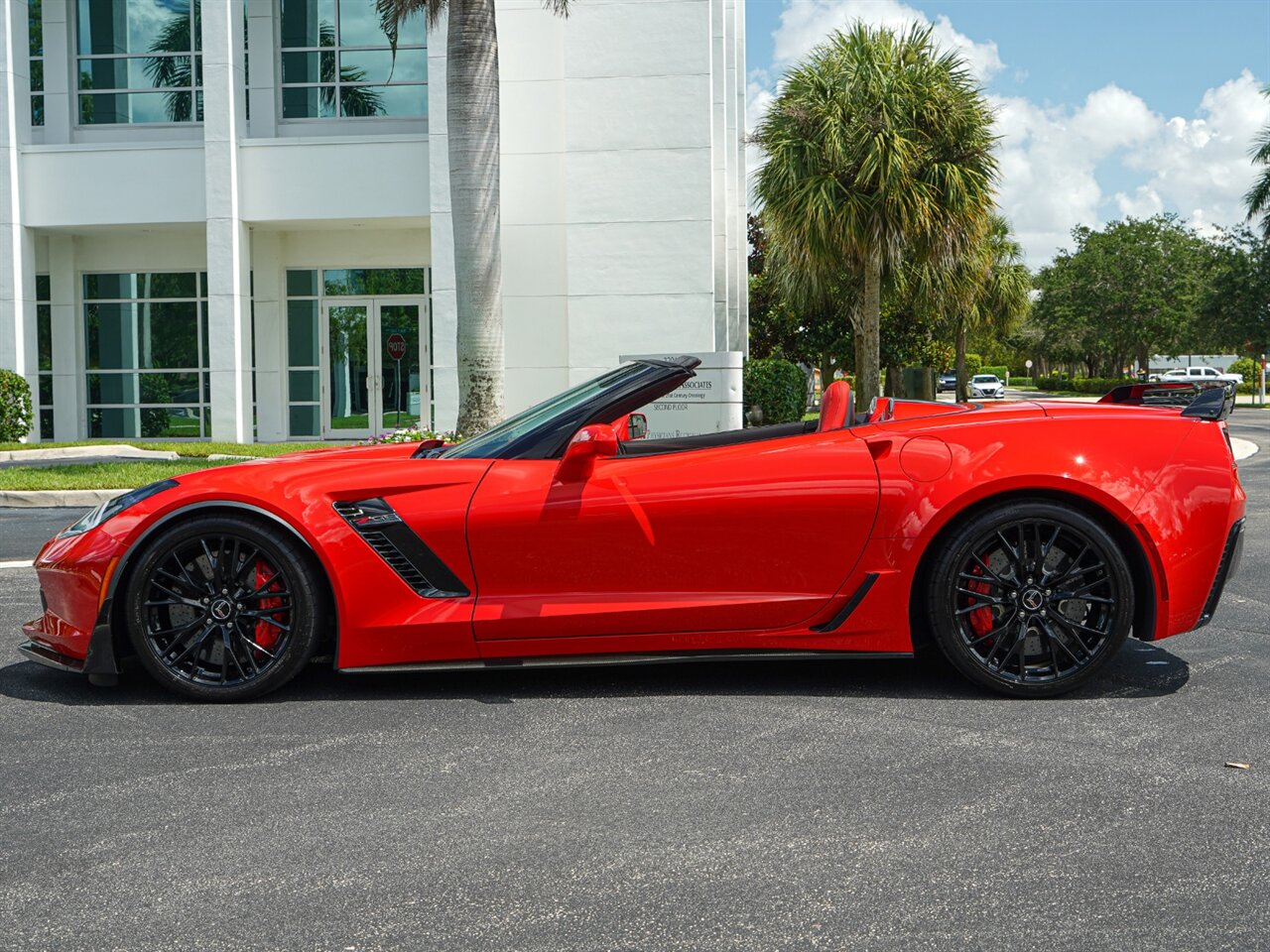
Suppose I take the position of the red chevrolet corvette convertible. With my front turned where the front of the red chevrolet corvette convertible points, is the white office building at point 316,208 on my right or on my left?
on my right

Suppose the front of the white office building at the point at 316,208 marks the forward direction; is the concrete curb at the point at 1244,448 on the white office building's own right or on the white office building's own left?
on the white office building's own left

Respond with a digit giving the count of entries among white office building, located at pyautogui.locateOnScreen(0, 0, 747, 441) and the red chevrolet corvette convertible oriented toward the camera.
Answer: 1

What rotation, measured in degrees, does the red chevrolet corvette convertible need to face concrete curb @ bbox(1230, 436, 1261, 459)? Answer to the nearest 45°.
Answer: approximately 135° to its right

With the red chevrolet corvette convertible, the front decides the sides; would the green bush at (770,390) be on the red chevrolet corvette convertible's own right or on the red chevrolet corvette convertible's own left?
on the red chevrolet corvette convertible's own right

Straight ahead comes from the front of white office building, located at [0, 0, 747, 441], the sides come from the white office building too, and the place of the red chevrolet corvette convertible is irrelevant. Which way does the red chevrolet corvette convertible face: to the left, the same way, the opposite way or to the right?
to the right

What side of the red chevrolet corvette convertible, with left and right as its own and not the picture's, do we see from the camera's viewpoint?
left

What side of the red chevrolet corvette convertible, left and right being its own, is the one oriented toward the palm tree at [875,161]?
right

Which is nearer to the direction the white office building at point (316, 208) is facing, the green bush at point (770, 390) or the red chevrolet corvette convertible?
the red chevrolet corvette convertible

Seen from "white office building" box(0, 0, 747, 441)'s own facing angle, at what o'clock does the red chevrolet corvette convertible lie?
The red chevrolet corvette convertible is roughly at 12 o'clock from the white office building.

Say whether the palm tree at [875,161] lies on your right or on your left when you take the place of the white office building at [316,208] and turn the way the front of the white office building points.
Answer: on your left

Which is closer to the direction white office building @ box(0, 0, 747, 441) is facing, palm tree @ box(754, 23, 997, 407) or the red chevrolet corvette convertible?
the red chevrolet corvette convertible
